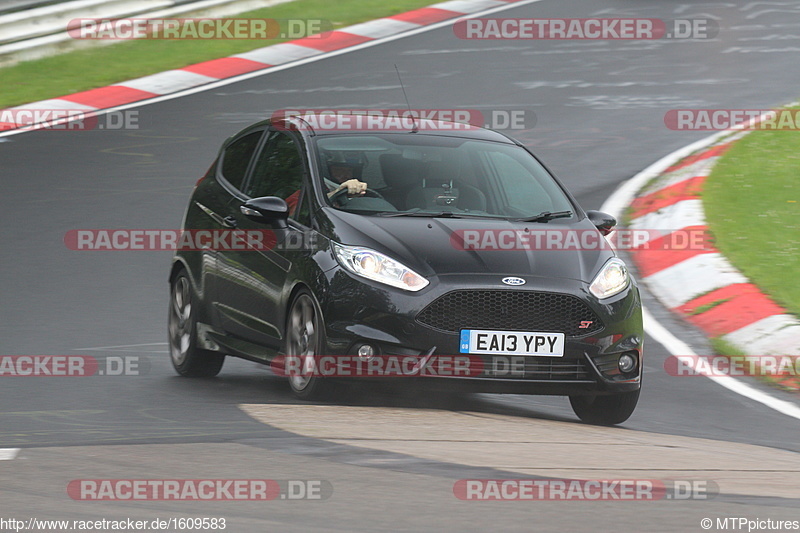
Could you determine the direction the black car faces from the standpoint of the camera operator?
facing the viewer and to the right of the viewer
